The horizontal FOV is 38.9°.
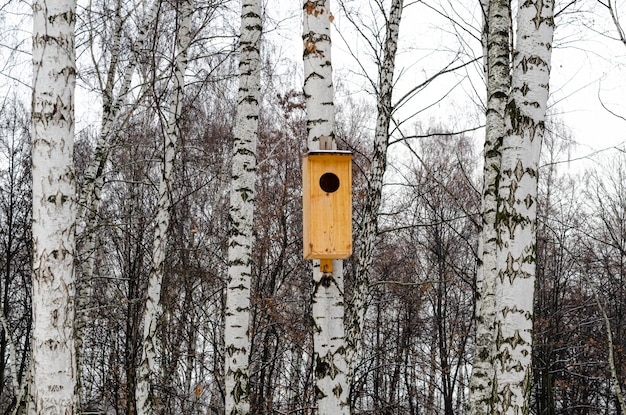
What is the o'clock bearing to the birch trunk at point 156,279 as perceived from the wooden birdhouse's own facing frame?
The birch trunk is roughly at 5 o'clock from the wooden birdhouse.

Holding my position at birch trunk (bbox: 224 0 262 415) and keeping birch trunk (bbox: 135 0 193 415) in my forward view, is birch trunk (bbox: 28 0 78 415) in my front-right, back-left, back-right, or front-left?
back-left

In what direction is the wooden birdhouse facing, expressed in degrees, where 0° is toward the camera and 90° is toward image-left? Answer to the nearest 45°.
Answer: approximately 0°
